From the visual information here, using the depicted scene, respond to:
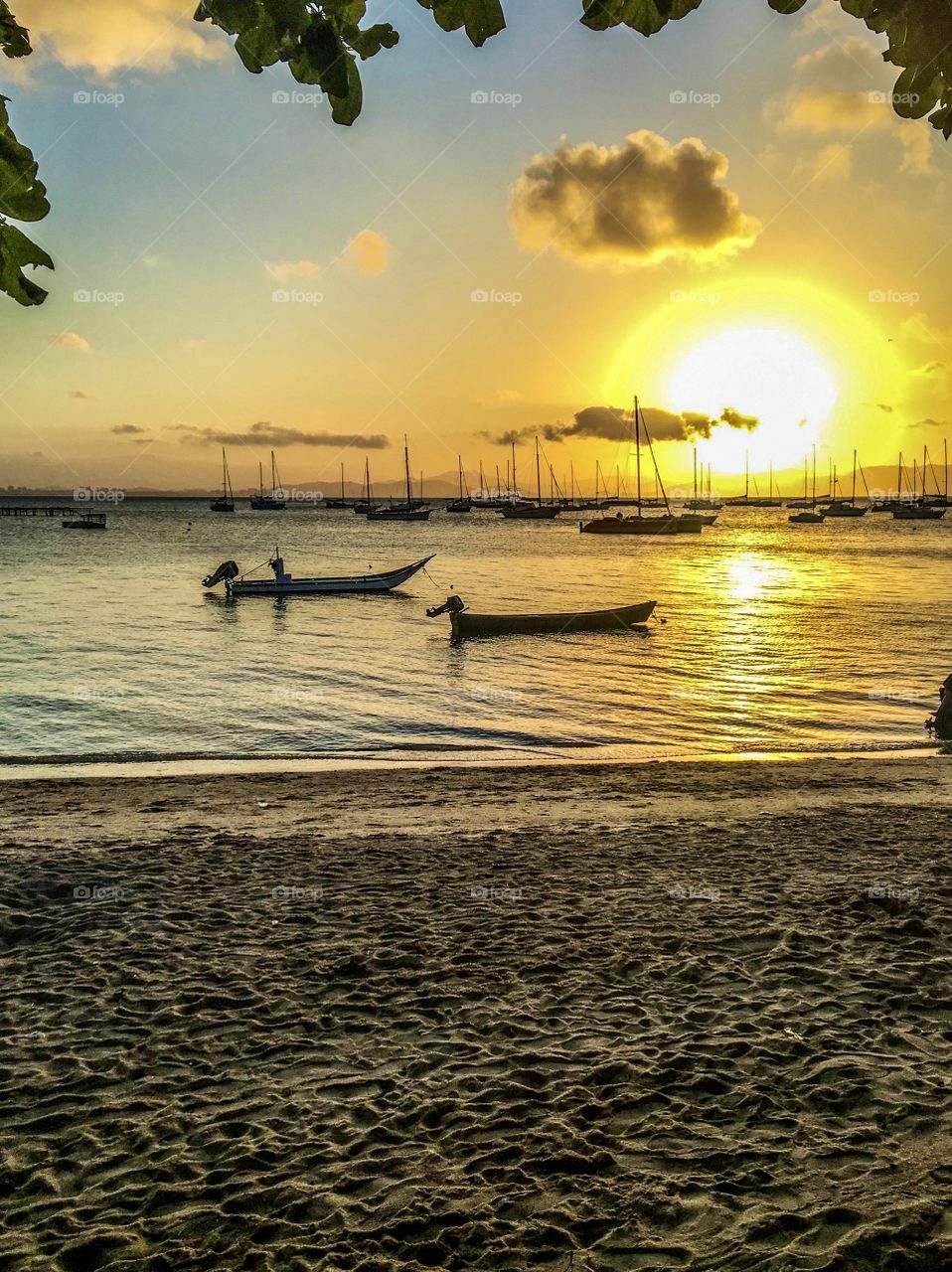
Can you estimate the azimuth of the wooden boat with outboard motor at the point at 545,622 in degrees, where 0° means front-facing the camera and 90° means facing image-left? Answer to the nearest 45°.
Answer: approximately 270°

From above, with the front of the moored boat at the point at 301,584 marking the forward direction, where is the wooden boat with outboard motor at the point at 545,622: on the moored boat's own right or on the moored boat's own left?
on the moored boat's own right

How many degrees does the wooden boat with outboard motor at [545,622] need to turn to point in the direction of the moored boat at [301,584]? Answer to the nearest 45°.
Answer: approximately 135° to its left

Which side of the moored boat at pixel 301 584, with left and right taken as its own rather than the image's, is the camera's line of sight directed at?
right

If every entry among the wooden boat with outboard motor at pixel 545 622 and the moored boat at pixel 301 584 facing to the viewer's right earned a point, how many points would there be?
2
